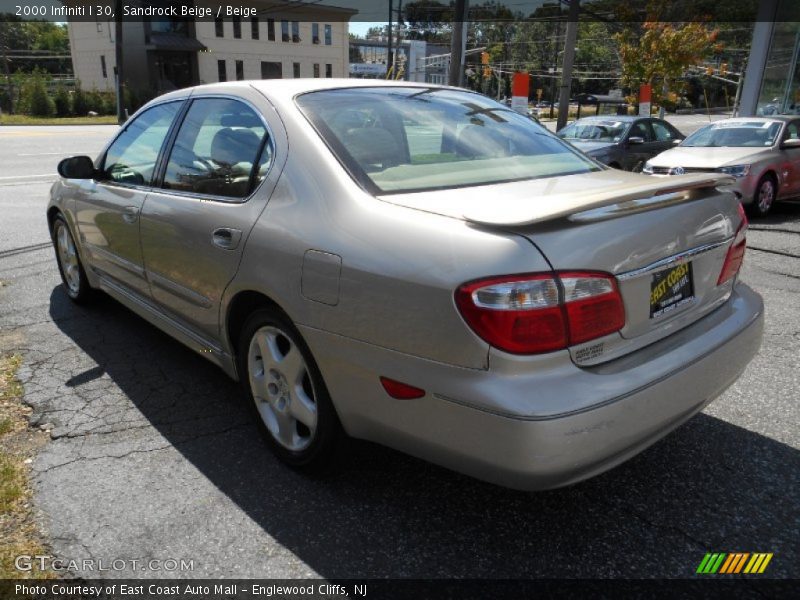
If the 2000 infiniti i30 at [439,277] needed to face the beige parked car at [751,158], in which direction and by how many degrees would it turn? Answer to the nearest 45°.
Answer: approximately 90° to its right

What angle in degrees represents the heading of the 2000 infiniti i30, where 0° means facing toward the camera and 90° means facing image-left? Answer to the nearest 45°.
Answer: approximately 135°

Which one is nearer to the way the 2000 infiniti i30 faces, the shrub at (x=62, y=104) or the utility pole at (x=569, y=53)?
the shrub

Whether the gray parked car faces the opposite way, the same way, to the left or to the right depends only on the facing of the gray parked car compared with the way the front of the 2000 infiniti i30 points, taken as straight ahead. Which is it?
to the left

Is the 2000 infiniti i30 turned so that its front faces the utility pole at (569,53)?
no

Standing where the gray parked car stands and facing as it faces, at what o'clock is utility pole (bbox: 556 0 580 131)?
The utility pole is roughly at 4 o'clock from the gray parked car.

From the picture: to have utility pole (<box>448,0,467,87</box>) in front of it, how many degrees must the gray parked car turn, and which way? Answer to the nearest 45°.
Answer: approximately 90° to its right

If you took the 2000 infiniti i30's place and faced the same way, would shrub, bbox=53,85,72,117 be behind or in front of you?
in front

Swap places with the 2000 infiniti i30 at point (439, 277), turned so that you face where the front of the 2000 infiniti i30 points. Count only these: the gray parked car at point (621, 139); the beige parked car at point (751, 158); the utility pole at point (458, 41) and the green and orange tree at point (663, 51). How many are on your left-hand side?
0

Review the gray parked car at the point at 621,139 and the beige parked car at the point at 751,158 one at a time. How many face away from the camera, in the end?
0

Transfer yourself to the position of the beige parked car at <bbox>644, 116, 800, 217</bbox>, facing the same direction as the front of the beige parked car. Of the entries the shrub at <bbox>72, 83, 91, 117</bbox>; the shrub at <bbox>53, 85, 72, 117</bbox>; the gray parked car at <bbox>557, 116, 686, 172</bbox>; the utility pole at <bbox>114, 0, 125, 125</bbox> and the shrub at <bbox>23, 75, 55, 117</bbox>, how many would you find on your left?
0

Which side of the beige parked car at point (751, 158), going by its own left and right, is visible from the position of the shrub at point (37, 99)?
right

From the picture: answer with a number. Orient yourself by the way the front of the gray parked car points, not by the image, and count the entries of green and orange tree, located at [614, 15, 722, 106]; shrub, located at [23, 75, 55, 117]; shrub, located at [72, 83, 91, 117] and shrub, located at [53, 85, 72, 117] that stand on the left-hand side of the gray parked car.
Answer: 0

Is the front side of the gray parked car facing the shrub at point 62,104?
no

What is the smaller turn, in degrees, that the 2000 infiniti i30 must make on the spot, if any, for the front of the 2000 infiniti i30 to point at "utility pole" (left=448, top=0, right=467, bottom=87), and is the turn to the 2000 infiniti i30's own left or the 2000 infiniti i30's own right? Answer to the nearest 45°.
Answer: approximately 45° to the 2000 infiniti i30's own right

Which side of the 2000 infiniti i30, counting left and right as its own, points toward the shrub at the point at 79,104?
front

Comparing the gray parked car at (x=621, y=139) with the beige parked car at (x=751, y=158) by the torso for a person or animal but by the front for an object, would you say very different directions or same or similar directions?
same or similar directions

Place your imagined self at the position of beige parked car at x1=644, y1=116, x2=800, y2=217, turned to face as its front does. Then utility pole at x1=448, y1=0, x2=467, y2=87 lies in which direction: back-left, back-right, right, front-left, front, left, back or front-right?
right

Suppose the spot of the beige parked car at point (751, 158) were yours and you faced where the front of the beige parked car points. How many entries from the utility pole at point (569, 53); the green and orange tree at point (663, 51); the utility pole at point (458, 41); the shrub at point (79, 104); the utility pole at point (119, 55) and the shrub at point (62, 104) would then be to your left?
0

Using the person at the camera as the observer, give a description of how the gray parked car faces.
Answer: facing the viewer and to the left of the viewer

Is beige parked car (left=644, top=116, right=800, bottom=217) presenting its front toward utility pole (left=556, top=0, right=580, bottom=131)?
no
